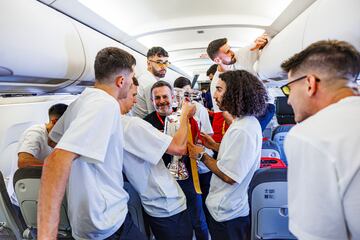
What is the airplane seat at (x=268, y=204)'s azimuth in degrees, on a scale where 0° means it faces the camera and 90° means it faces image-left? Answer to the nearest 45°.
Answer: approximately 180°

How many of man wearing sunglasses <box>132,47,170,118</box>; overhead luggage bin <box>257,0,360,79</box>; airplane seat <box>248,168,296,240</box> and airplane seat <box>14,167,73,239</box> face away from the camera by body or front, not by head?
2

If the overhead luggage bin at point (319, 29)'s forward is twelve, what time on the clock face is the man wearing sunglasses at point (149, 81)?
The man wearing sunglasses is roughly at 2 o'clock from the overhead luggage bin.

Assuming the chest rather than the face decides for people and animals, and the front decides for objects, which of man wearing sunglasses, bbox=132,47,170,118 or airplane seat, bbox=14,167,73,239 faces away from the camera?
the airplane seat

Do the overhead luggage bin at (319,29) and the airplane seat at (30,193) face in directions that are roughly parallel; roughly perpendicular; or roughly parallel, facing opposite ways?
roughly perpendicular

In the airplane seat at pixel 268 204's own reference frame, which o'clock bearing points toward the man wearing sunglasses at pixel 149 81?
The man wearing sunglasses is roughly at 10 o'clock from the airplane seat.

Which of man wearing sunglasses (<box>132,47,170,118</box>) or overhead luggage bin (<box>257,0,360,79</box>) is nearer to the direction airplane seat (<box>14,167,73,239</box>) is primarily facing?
the man wearing sunglasses

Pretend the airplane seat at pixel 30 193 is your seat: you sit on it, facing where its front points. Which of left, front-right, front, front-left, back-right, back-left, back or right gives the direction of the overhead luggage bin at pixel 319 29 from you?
back-right

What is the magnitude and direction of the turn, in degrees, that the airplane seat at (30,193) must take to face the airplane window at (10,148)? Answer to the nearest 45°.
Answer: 0° — it already faces it

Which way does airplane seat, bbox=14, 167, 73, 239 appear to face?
away from the camera

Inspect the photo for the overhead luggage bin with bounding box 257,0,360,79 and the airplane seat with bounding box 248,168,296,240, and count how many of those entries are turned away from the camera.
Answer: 1

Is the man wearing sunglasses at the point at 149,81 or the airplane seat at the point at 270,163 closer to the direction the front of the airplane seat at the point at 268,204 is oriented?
the airplane seat

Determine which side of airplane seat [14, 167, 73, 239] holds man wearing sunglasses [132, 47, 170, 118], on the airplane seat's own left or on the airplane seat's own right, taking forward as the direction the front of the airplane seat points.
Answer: on the airplane seat's own right

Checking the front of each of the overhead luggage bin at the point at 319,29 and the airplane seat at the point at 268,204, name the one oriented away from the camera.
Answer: the airplane seat

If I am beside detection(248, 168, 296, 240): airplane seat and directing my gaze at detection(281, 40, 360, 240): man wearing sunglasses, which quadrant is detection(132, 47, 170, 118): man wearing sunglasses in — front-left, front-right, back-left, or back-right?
back-right
